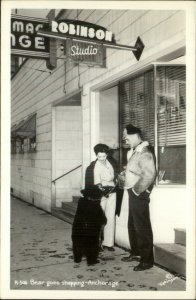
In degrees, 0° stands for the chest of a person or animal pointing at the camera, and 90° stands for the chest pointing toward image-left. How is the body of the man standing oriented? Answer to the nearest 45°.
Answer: approximately 90°

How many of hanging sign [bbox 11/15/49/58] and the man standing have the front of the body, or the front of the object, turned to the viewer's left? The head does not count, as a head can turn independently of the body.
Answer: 1

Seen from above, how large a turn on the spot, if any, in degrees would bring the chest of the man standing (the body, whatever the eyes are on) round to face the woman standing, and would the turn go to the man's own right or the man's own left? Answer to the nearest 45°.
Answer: approximately 45° to the man's own right

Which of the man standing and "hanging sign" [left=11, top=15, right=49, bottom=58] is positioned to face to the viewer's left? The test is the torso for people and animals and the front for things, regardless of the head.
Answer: the man standing

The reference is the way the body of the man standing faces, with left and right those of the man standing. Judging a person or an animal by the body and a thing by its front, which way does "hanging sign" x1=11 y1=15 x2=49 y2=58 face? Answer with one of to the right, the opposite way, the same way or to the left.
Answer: to the left

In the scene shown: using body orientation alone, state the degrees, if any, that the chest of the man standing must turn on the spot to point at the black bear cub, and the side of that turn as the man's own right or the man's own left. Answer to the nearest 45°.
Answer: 0° — they already face it

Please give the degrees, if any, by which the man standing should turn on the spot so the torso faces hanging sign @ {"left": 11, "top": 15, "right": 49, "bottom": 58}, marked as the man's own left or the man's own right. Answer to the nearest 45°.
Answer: approximately 45° to the man's own right

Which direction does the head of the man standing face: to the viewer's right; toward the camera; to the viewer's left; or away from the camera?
to the viewer's left
